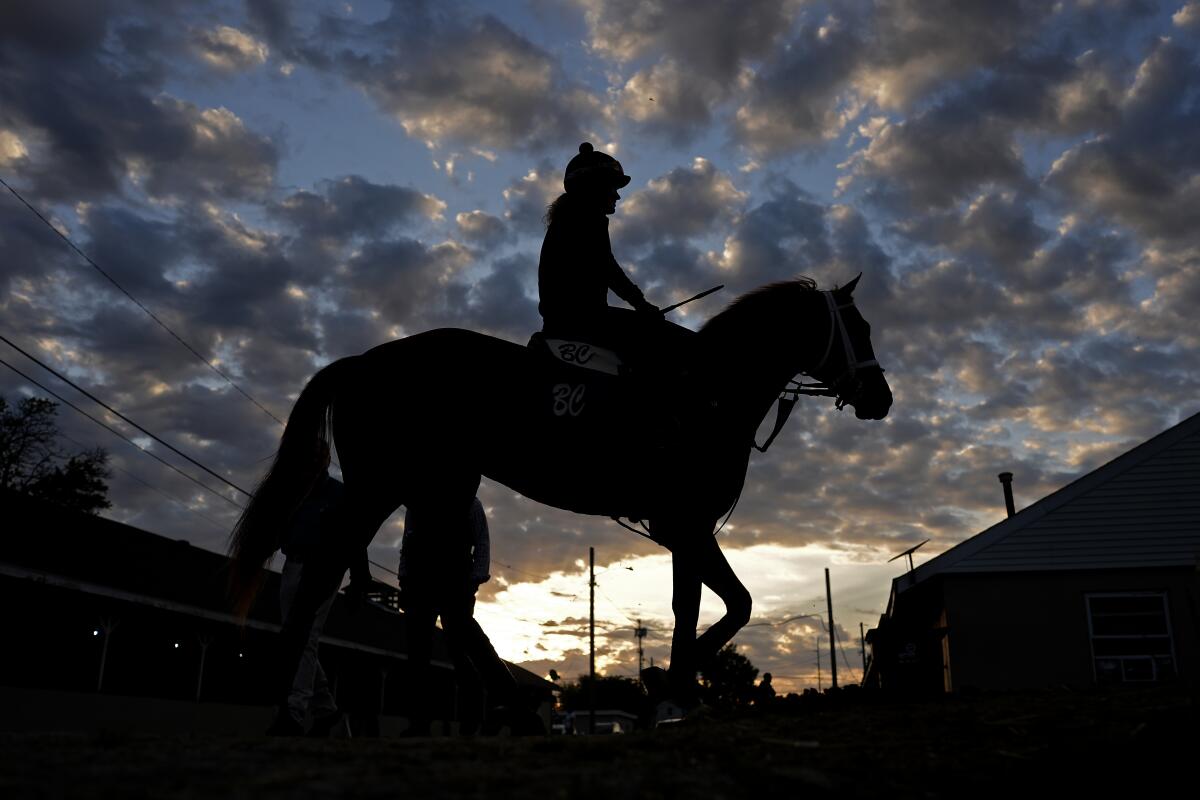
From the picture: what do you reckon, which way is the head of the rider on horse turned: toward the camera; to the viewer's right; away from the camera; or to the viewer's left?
to the viewer's right

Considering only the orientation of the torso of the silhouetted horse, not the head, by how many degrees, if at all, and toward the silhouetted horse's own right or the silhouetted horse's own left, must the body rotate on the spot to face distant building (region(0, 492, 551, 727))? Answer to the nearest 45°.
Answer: approximately 135° to the silhouetted horse's own left

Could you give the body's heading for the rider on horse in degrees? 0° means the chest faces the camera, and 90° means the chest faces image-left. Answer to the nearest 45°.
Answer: approximately 270°

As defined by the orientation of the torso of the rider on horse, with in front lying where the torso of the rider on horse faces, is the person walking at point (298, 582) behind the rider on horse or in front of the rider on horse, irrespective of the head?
behind

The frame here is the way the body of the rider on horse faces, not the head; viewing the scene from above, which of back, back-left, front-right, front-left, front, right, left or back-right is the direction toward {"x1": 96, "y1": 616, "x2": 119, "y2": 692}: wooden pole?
back-left

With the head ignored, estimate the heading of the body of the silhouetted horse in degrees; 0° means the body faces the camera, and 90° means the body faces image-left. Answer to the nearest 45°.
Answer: approximately 270°

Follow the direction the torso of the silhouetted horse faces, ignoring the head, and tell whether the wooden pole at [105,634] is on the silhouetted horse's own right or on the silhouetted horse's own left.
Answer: on the silhouetted horse's own left

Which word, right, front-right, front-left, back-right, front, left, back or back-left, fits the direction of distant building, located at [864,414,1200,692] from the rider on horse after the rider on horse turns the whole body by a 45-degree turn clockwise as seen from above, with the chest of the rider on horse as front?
left
